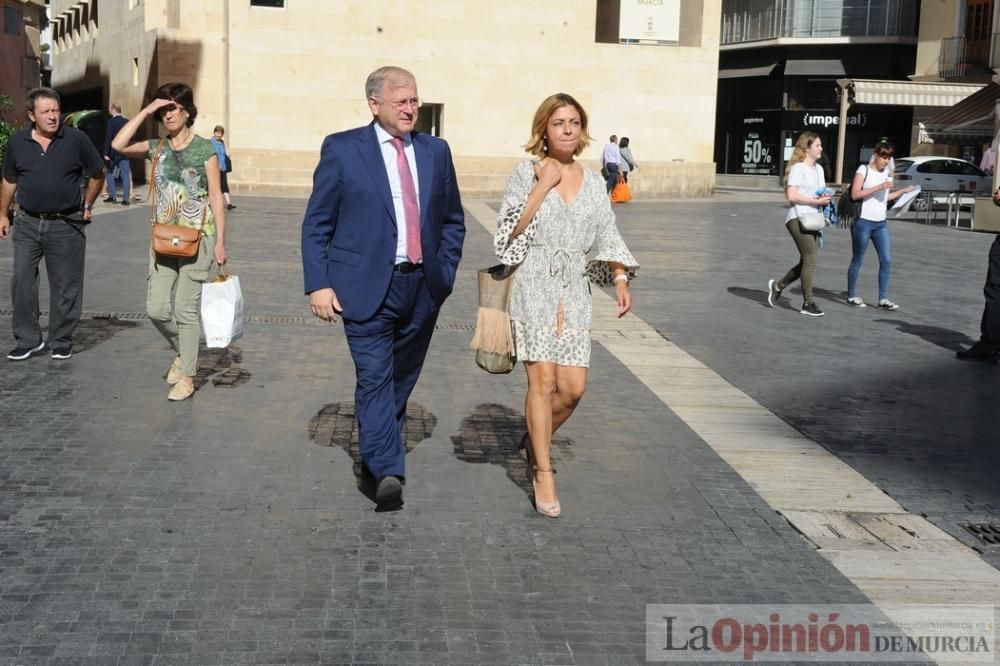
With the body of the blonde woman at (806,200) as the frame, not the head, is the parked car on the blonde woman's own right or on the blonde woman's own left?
on the blonde woman's own left

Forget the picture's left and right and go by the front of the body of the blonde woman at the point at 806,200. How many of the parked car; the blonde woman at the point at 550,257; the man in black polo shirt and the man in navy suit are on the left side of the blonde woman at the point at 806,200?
1

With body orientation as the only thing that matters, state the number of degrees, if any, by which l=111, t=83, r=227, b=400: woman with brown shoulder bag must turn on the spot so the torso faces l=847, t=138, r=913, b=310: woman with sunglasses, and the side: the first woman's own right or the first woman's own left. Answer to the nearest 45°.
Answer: approximately 135° to the first woman's own left

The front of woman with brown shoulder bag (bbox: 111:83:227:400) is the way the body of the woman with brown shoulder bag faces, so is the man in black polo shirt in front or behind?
behind

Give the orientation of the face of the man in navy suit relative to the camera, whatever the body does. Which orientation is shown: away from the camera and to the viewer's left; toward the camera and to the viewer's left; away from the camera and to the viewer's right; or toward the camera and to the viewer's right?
toward the camera and to the viewer's right

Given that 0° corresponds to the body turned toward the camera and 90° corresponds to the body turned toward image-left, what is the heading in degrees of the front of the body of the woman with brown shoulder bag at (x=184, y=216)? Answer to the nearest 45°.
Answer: approximately 0°

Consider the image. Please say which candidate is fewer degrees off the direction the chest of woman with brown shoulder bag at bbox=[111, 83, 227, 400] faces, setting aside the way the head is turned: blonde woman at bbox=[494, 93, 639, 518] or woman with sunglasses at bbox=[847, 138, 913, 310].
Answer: the blonde woman

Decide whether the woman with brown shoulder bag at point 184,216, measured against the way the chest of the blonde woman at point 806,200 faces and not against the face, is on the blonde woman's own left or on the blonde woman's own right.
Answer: on the blonde woman's own right
